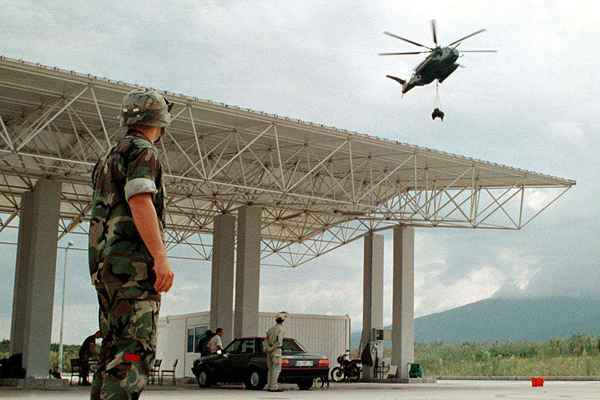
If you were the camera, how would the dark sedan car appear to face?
facing away from the viewer and to the left of the viewer

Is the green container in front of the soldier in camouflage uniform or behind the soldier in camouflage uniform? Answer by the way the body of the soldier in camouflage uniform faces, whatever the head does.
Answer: in front

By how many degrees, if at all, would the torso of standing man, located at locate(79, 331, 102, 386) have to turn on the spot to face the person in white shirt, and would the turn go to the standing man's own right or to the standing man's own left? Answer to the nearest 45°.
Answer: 0° — they already face them

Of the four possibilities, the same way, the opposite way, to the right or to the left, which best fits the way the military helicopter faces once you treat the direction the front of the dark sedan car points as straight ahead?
the opposite way

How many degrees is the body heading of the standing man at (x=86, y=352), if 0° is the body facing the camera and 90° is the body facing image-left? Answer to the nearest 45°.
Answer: approximately 270°

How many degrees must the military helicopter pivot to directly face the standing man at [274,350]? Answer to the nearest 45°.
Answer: approximately 45° to its right

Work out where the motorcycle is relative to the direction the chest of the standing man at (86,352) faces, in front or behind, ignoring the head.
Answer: in front

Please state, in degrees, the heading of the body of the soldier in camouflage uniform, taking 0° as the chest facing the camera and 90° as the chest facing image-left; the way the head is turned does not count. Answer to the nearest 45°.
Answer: approximately 225°

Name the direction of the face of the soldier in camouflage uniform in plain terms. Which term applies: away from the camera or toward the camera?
away from the camera

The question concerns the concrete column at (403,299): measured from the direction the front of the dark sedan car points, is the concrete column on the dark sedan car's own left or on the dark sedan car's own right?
on the dark sedan car's own right

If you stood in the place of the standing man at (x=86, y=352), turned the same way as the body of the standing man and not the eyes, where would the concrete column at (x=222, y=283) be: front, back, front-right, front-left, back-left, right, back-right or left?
front-left

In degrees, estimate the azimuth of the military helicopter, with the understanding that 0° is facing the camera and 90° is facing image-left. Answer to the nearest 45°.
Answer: approximately 315°
